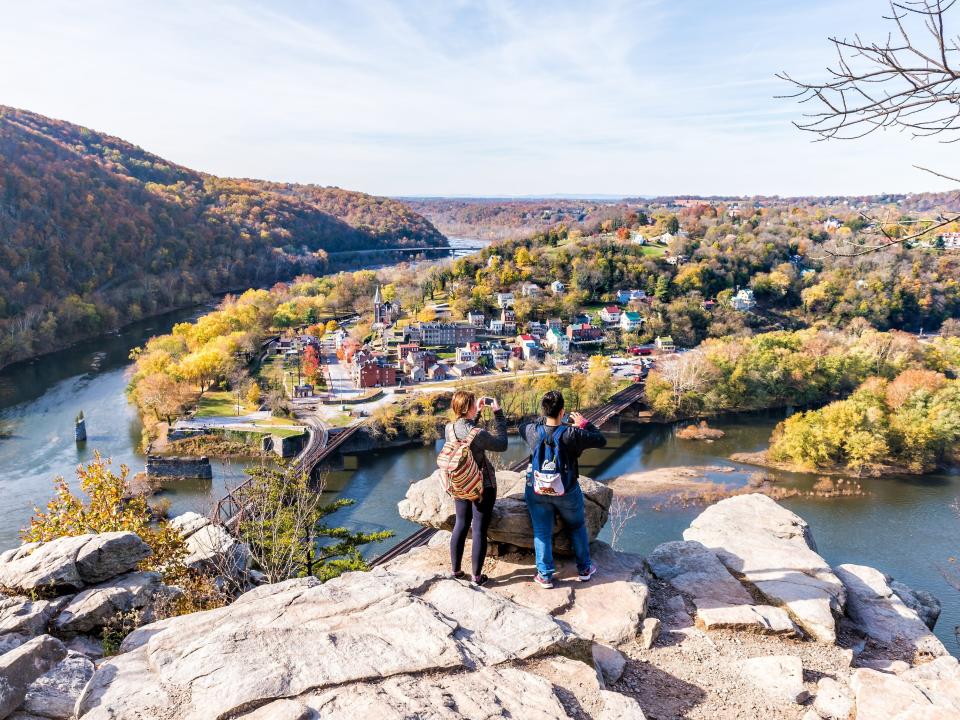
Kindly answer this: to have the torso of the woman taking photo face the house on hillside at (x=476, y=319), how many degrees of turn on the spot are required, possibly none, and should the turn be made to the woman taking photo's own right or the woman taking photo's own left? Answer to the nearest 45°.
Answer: approximately 45° to the woman taking photo's own left

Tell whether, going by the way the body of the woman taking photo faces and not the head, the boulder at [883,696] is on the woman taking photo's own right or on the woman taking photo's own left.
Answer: on the woman taking photo's own right

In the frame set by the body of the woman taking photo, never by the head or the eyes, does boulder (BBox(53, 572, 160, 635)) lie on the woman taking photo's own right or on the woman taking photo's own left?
on the woman taking photo's own left

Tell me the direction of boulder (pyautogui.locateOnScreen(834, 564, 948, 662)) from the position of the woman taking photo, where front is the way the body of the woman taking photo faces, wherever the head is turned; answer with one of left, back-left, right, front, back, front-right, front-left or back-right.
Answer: front-right

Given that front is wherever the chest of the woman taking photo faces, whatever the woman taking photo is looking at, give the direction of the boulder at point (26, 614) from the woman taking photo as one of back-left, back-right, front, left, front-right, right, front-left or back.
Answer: back-left

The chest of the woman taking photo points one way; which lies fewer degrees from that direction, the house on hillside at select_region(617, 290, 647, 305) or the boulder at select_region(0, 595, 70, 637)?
the house on hillside

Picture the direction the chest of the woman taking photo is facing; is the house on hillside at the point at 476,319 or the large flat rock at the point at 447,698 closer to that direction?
the house on hillside

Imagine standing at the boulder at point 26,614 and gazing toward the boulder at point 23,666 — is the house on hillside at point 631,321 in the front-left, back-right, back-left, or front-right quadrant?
back-left

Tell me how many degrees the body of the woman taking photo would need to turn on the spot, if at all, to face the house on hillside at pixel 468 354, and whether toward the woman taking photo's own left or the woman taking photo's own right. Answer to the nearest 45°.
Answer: approximately 45° to the woman taking photo's own left

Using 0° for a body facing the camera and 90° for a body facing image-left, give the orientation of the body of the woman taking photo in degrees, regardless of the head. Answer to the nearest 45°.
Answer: approximately 225°

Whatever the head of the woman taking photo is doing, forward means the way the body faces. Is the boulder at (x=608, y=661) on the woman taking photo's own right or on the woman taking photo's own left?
on the woman taking photo's own right

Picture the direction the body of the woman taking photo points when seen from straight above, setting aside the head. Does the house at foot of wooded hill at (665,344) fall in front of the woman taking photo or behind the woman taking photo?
in front

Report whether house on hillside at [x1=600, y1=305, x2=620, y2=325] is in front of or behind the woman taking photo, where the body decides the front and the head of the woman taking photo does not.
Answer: in front

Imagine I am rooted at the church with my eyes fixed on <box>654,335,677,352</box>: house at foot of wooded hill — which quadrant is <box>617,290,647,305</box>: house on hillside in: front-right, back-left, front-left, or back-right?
front-left
